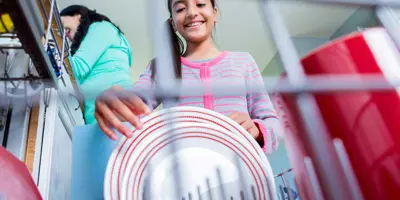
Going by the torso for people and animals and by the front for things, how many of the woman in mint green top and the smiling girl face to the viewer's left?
1

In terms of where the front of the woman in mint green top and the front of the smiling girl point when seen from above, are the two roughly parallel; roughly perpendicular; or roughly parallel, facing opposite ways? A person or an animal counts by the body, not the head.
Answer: roughly perpendicular

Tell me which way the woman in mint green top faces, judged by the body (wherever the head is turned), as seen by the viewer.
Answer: to the viewer's left

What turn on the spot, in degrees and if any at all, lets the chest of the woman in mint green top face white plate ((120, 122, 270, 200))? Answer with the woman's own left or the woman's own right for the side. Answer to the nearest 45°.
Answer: approximately 90° to the woman's own left

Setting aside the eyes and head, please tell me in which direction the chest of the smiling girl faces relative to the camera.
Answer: toward the camera
